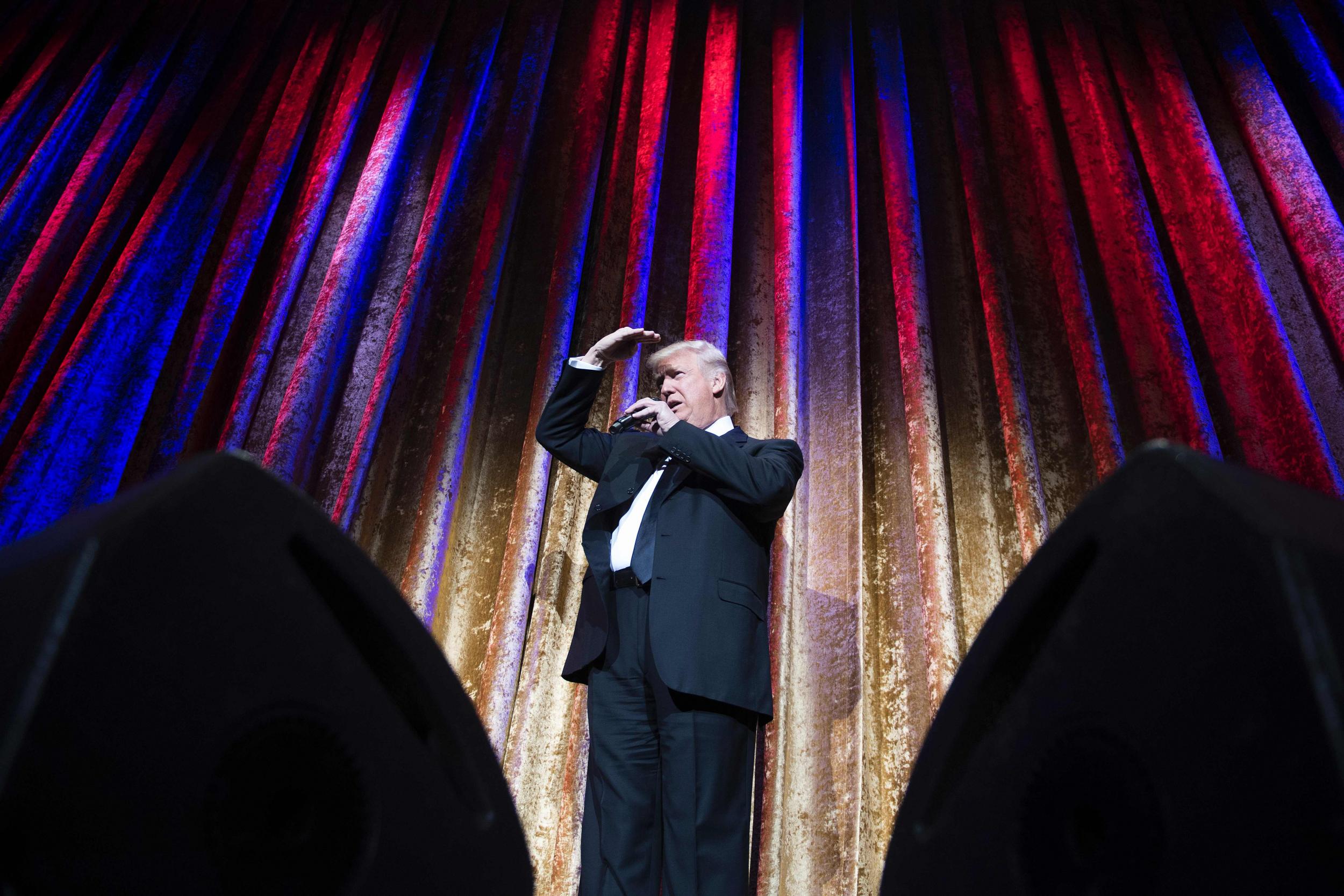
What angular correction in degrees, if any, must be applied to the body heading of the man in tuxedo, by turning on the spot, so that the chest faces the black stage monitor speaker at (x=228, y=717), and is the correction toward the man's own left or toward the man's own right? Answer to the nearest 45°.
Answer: approximately 45° to the man's own left

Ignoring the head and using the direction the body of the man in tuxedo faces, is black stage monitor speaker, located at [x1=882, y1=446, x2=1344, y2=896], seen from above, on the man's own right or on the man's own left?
on the man's own left

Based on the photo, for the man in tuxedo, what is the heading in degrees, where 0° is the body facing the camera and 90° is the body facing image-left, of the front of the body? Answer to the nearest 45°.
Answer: approximately 45°
